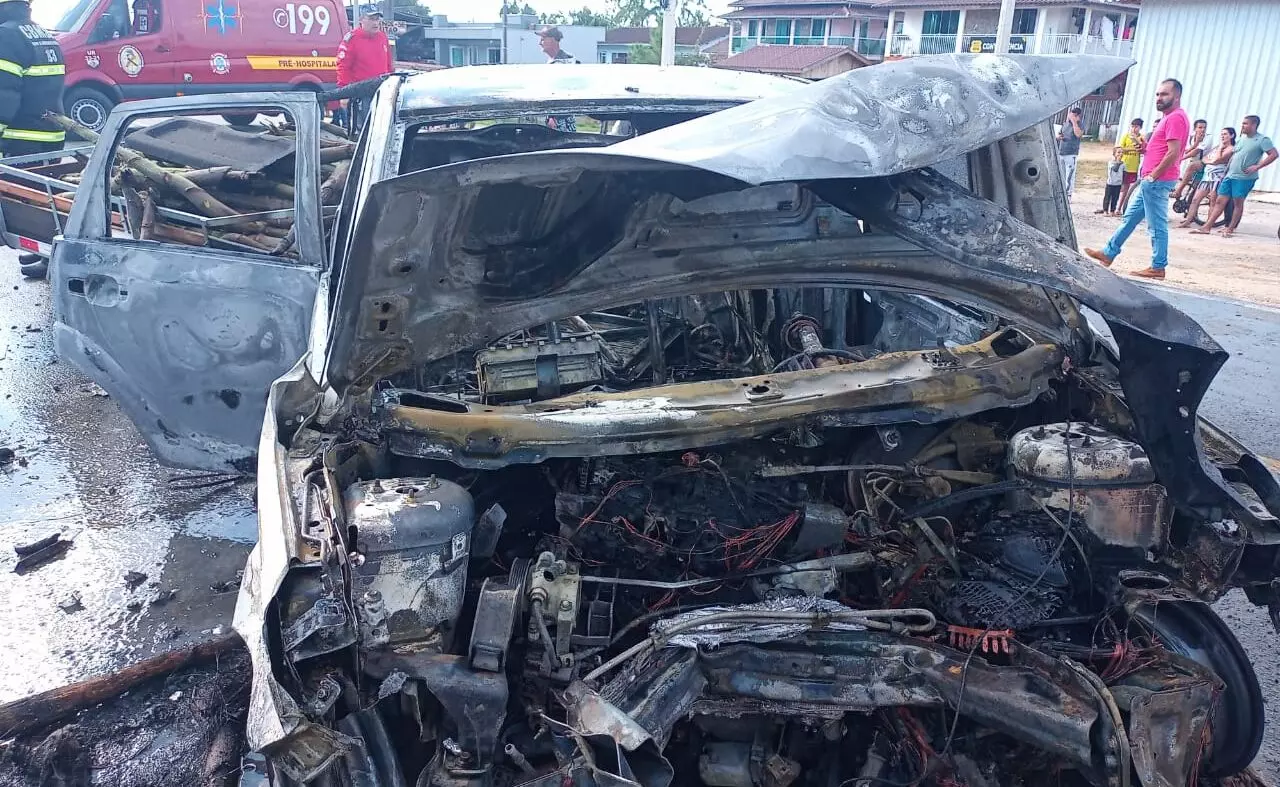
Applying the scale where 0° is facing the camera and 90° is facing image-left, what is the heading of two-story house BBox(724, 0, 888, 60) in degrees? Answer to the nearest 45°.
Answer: approximately 0°

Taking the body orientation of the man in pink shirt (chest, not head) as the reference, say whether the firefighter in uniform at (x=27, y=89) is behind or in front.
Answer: in front

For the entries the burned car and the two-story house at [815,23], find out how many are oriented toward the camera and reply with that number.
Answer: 2

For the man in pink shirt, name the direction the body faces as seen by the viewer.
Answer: to the viewer's left

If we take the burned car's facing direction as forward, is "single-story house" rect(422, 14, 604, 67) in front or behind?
behind

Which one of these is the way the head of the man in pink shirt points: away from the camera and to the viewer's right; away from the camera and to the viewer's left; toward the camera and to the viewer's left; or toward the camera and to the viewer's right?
toward the camera and to the viewer's left

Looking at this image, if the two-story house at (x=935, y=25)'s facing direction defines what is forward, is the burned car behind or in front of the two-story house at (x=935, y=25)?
in front
